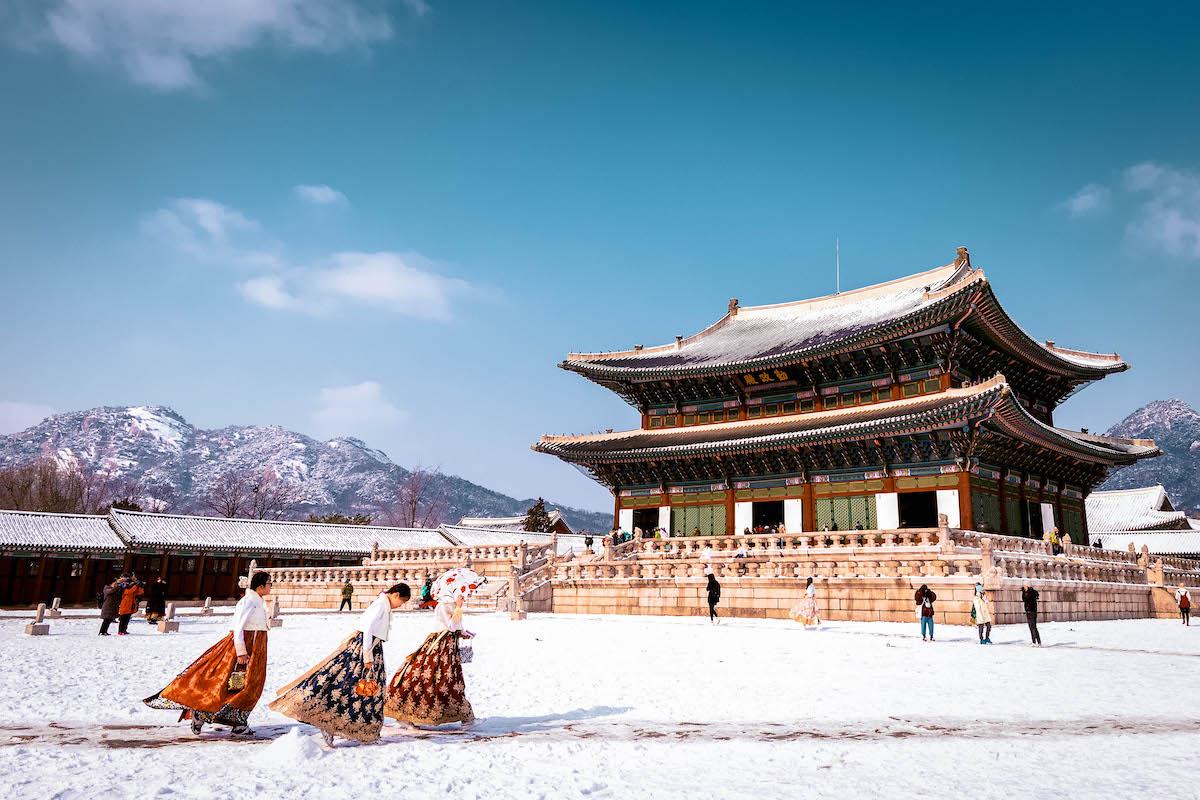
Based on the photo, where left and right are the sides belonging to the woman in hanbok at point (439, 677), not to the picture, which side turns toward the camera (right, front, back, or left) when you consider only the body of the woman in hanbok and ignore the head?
right

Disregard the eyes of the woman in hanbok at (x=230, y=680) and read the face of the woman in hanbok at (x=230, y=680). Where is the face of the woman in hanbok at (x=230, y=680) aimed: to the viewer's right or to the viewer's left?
to the viewer's right

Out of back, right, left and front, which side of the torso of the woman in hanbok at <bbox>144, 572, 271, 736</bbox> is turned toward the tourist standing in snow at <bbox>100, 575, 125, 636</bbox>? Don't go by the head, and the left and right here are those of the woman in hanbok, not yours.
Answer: left

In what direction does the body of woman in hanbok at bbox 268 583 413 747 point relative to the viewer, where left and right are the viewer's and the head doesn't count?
facing to the right of the viewer

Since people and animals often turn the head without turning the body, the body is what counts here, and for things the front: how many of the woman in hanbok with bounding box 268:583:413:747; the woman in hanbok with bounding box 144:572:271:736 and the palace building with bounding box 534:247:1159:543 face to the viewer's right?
2

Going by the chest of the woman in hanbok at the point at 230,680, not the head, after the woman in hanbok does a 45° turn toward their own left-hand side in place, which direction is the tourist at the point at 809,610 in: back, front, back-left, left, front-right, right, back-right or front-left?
front

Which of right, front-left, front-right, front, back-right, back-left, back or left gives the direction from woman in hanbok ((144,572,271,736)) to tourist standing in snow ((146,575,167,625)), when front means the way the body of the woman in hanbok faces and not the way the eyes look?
left

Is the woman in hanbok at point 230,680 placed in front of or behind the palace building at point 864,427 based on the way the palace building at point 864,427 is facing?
in front

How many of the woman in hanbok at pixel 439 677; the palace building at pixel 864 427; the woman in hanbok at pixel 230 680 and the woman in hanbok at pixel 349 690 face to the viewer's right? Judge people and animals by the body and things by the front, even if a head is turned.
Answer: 3

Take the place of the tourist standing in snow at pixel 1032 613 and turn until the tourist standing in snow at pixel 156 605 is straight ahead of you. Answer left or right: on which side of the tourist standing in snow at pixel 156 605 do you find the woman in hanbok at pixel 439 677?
left

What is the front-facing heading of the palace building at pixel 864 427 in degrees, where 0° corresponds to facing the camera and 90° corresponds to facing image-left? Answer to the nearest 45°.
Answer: approximately 45°

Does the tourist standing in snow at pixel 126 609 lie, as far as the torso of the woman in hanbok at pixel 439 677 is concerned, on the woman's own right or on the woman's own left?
on the woman's own left

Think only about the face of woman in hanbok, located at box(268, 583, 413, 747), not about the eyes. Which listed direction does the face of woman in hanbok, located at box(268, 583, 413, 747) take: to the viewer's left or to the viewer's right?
to the viewer's right

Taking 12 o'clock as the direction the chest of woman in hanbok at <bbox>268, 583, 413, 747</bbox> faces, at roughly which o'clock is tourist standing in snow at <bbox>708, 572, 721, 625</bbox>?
The tourist standing in snow is roughly at 10 o'clock from the woman in hanbok.

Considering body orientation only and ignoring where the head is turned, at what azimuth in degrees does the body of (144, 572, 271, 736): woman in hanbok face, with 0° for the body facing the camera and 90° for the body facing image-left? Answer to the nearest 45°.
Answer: approximately 270°
